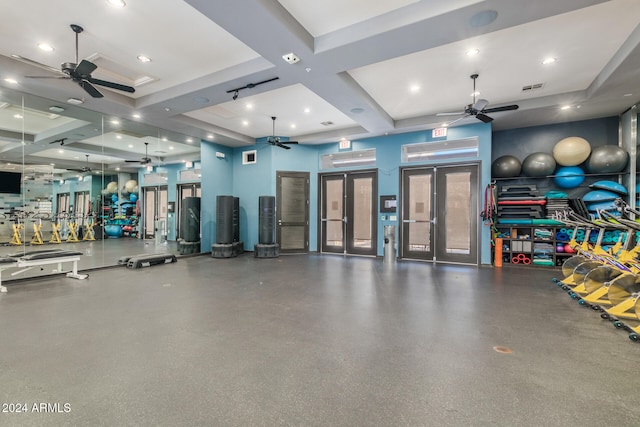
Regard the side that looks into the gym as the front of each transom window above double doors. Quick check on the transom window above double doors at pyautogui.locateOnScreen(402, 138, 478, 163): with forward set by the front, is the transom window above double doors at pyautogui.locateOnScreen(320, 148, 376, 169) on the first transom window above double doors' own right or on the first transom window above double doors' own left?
on the first transom window above double doors' own right

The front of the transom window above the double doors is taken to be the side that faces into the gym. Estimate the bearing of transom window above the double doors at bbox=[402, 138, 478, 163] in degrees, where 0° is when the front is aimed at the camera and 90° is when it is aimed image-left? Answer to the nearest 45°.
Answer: approximately 0°

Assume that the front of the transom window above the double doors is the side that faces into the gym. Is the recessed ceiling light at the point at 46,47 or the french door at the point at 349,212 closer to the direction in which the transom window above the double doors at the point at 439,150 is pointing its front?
the recessed ceiling light

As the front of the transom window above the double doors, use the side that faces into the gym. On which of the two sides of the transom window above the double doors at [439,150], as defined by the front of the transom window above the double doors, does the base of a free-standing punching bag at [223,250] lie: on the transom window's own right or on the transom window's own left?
on the transom window's own right

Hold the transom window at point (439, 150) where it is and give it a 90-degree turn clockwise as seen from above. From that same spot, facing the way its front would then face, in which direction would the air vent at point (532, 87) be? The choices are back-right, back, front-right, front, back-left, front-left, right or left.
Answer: back-left

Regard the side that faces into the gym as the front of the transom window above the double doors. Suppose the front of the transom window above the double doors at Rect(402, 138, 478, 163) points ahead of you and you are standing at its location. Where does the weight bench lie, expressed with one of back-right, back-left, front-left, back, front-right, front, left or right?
front-right

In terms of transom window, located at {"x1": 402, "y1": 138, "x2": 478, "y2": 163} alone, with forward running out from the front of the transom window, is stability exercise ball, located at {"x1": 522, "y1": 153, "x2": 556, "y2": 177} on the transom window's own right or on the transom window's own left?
on the transom window's own left

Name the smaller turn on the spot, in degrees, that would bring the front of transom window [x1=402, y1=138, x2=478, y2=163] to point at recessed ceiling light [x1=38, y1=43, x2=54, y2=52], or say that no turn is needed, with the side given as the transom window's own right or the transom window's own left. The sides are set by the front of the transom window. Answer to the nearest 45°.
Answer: approximately 45° to the transom window's own right

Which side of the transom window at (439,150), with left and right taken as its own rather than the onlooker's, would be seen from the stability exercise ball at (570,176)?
left

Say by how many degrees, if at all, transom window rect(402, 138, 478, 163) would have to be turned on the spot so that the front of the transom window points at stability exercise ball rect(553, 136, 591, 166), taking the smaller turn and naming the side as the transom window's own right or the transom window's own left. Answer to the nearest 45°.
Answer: approximately 90° to the transom window's own left

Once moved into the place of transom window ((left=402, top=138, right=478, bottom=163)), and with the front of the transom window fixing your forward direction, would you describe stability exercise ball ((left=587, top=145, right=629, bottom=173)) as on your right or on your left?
on your left

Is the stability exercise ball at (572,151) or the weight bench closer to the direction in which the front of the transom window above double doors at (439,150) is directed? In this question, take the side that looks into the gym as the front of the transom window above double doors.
the weight bench

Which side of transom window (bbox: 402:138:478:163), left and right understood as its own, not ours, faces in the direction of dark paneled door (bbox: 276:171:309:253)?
right
